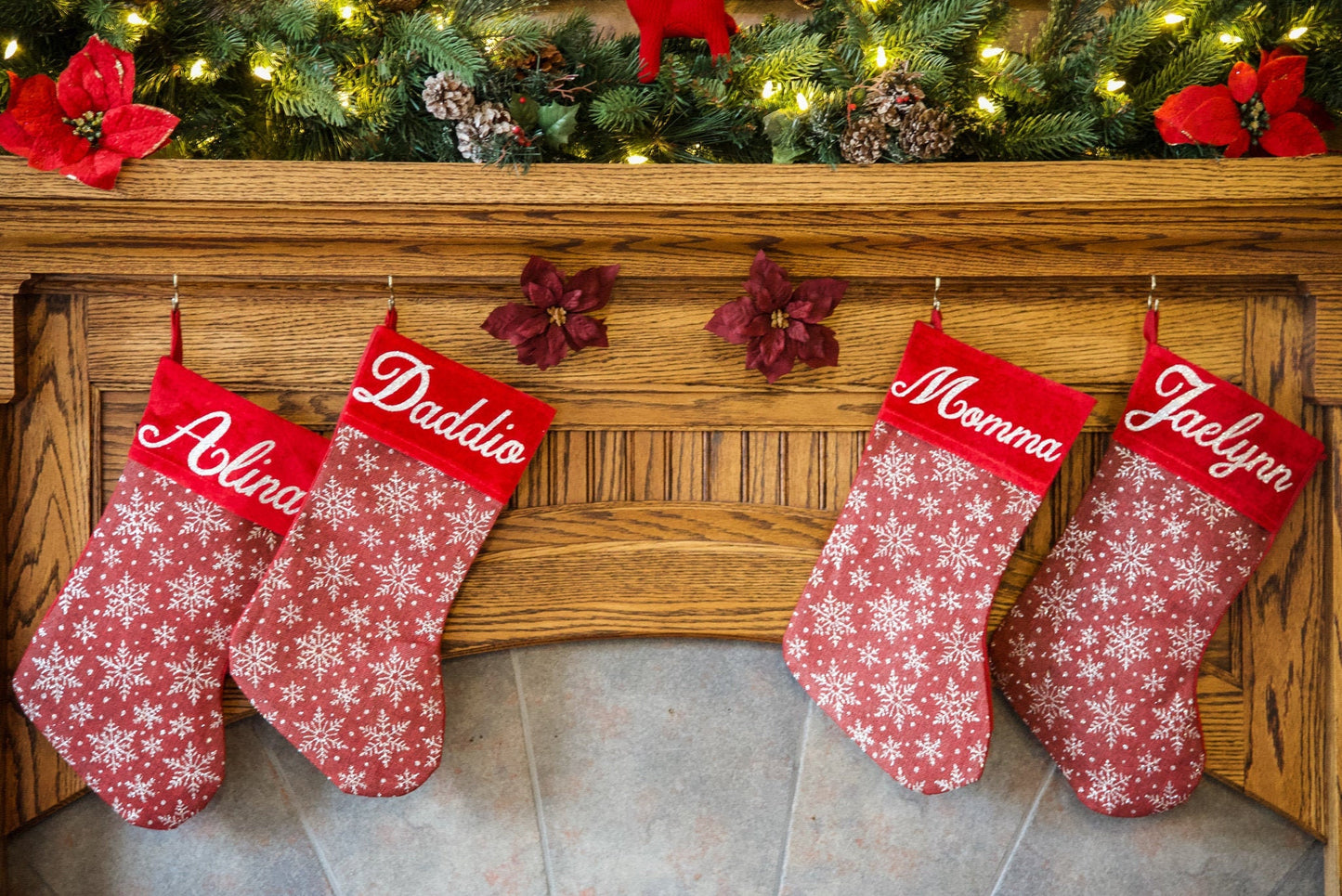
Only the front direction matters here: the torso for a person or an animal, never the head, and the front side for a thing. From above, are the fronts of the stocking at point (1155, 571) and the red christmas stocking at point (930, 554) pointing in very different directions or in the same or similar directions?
same or similar directions

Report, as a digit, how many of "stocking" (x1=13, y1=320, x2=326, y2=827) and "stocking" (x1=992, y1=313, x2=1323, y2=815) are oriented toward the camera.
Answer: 2

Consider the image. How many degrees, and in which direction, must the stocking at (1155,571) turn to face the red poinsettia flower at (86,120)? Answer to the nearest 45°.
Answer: approximately 45° to its right

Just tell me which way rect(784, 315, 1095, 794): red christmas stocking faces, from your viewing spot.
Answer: facing the viewer

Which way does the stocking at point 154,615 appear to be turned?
toward the camera

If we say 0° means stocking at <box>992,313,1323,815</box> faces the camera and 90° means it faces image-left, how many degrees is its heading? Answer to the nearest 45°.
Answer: approximately 0°

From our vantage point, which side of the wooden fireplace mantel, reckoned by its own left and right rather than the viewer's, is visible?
front
